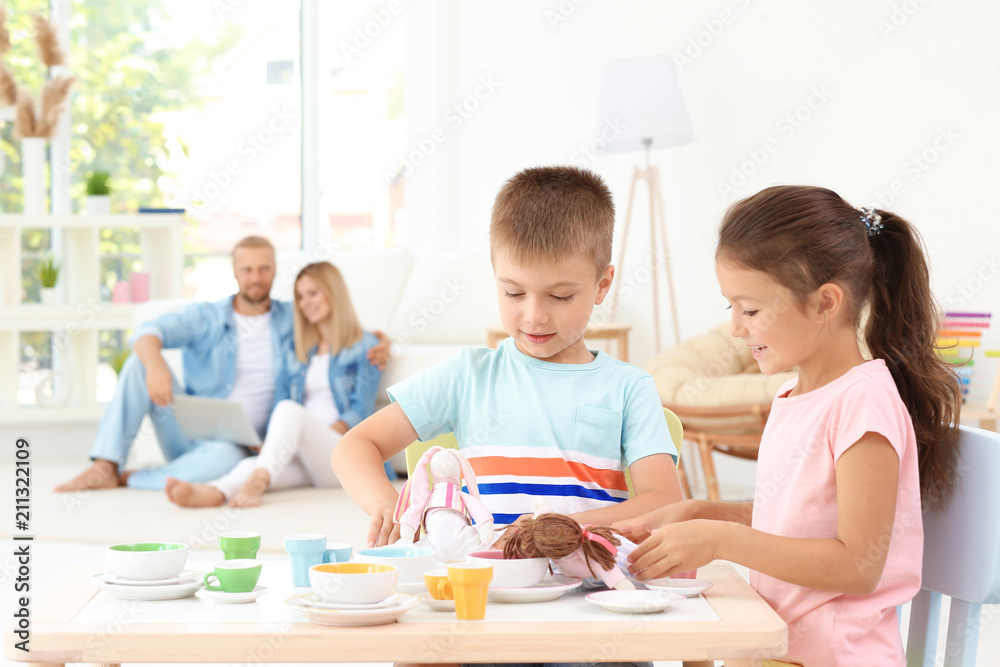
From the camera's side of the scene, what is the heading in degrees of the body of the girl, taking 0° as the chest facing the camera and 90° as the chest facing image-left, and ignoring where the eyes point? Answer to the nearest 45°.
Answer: approximately 90°

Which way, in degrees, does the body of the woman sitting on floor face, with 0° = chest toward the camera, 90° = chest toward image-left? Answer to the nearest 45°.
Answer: approximately 45°

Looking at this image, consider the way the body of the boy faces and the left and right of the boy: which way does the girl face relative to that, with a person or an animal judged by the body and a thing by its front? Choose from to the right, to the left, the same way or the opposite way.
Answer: to the right

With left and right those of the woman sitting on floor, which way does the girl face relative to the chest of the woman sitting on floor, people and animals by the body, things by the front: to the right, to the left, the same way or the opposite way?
to the right

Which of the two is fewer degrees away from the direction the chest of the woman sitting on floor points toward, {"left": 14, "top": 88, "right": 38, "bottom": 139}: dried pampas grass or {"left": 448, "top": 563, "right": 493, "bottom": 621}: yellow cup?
the yellow cup

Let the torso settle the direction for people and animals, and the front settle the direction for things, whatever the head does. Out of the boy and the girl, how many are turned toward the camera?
1

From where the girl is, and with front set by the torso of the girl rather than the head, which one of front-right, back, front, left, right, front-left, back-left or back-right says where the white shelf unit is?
front-right

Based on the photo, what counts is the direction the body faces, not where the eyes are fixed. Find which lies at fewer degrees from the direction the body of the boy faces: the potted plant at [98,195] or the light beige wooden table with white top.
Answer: the light beige wooden table with white top
